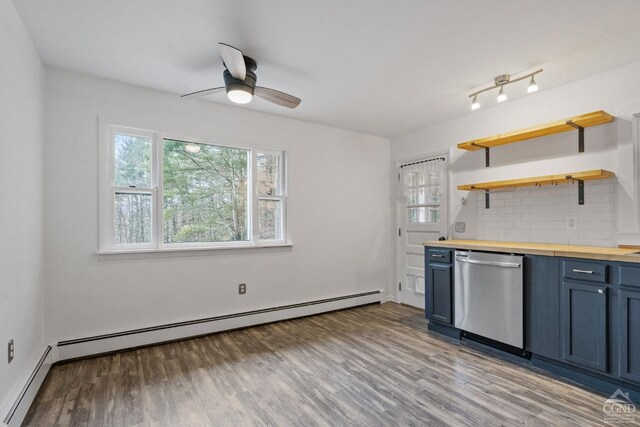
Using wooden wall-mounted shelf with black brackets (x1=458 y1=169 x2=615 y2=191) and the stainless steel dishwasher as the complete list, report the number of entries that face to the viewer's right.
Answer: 0

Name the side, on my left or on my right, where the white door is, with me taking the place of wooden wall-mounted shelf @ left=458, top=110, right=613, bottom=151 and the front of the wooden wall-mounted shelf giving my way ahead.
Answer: on my right

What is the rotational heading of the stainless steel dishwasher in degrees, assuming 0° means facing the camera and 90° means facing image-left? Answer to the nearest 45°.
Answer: approximately 45°

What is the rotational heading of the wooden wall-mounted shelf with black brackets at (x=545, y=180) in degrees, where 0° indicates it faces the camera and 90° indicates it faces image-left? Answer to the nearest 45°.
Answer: approximately 45°

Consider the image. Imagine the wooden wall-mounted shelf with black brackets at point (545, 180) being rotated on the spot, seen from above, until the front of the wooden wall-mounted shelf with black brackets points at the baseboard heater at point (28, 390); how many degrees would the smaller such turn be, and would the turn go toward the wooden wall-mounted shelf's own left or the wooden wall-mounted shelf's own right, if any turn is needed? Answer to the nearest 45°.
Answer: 0° — it already faces it

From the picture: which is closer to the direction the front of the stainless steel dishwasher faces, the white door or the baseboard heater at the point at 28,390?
the baseboard heater

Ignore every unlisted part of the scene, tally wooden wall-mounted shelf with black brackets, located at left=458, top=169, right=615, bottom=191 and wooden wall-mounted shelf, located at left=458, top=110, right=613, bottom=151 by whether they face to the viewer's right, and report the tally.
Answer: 0

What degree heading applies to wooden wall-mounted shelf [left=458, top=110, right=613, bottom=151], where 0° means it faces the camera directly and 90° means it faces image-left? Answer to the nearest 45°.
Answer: approximately 45°

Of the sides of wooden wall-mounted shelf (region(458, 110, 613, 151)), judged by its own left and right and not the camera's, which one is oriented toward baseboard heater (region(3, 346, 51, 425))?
front

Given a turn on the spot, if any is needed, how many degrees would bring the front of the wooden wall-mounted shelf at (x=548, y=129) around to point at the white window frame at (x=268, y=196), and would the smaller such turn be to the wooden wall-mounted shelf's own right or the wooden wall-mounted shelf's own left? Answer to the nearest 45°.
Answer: approximately 45° to the wooden wall-mounted shelf's own right
